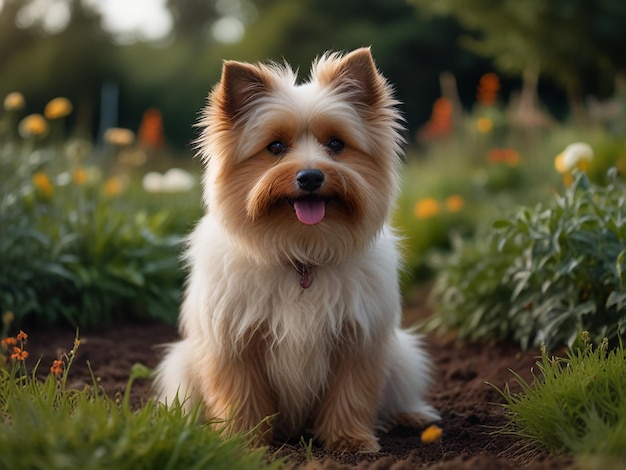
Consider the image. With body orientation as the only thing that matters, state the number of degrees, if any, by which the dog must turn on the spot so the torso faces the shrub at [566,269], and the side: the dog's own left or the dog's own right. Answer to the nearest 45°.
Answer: approximately 135° to the dog's own left

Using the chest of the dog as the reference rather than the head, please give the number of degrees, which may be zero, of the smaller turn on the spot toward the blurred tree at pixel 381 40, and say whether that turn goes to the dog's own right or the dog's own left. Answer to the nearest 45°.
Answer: approximately 180°

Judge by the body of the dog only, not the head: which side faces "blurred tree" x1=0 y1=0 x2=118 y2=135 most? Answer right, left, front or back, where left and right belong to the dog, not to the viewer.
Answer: back

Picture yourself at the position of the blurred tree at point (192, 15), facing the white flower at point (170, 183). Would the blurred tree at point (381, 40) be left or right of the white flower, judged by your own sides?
left

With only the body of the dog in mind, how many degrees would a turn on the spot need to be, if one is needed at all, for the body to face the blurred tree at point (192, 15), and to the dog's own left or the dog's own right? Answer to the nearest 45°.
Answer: approximately 180°

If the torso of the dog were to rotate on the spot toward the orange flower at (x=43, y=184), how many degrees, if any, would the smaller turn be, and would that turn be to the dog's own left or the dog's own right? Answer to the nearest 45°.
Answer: approximately 135° to the dog's own right

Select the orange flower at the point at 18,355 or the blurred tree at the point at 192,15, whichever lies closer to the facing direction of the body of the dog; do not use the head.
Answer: the orange flower

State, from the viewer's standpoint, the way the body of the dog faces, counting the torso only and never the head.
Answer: toward the camera

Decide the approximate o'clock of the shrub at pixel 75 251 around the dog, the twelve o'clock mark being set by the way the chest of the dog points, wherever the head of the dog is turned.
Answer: The shrub is roughly at 5 o'clock from the dog.
